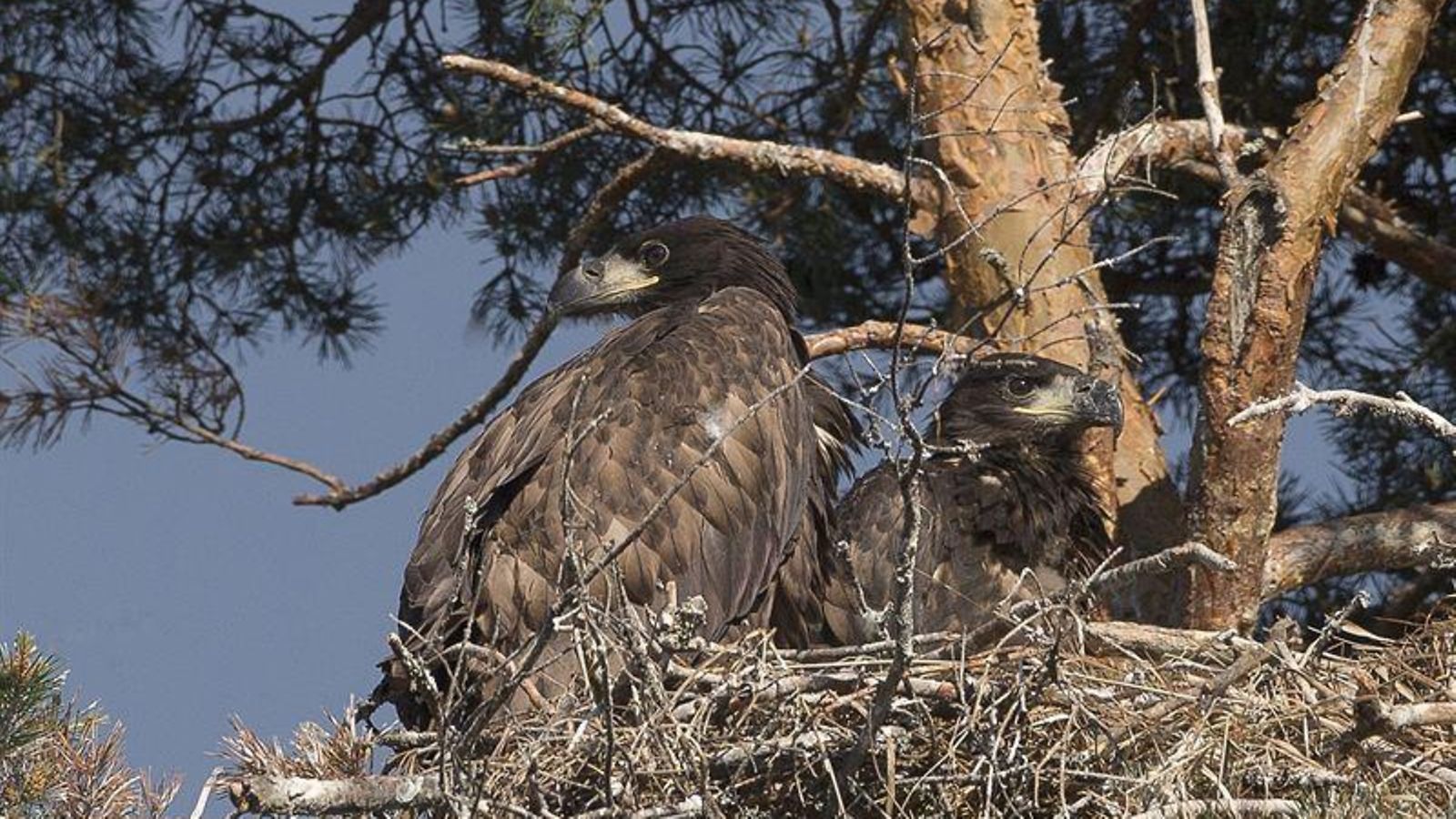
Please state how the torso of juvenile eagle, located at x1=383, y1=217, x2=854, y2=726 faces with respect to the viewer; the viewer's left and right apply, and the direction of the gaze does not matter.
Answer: facing away from the viewer and to the right of the viewer

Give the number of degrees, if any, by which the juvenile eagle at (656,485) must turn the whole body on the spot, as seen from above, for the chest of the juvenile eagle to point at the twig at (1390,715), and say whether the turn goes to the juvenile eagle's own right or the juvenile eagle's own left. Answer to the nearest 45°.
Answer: approximately 90° to the juvenile eagle's own right

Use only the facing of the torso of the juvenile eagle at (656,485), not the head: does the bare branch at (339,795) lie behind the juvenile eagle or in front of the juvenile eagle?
behind

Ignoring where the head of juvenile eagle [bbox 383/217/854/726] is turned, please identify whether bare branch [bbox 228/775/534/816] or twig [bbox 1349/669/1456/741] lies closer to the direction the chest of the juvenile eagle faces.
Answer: the twig

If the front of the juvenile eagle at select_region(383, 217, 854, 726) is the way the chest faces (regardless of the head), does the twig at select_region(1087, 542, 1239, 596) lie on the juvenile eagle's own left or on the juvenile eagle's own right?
on the juvenile eagle's own right

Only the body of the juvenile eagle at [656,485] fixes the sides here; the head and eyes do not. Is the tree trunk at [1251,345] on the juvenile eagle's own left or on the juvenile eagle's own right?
on the juvenile eagle's own right

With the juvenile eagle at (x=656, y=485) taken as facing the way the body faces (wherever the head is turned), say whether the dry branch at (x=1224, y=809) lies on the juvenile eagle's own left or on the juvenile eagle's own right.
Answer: on the juvenile eagle's own right
